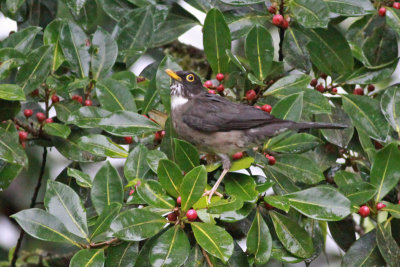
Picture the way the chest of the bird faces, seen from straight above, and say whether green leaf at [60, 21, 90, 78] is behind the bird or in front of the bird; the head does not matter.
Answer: in front

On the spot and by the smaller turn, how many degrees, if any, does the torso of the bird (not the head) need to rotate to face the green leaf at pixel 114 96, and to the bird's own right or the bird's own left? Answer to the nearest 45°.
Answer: approximately 45° to the bird's own left

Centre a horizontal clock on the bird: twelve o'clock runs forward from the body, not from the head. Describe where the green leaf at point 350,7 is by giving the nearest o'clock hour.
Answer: The green leaf is roughly at 5 o'clock from the bird.

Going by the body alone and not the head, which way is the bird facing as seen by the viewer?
to the viewer's left

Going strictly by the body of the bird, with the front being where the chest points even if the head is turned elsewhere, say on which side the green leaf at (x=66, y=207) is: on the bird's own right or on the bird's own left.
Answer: on the bird's own left

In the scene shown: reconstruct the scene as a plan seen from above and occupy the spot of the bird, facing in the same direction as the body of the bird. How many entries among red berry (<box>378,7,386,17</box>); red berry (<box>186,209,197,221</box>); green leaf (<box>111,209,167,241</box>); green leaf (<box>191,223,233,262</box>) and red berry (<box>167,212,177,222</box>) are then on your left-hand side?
4

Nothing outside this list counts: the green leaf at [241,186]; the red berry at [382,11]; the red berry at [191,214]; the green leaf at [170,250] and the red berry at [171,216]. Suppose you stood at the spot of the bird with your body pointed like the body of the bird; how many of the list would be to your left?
4

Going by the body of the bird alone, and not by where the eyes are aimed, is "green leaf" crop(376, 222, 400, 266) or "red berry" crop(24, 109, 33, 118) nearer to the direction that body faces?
the red berry
